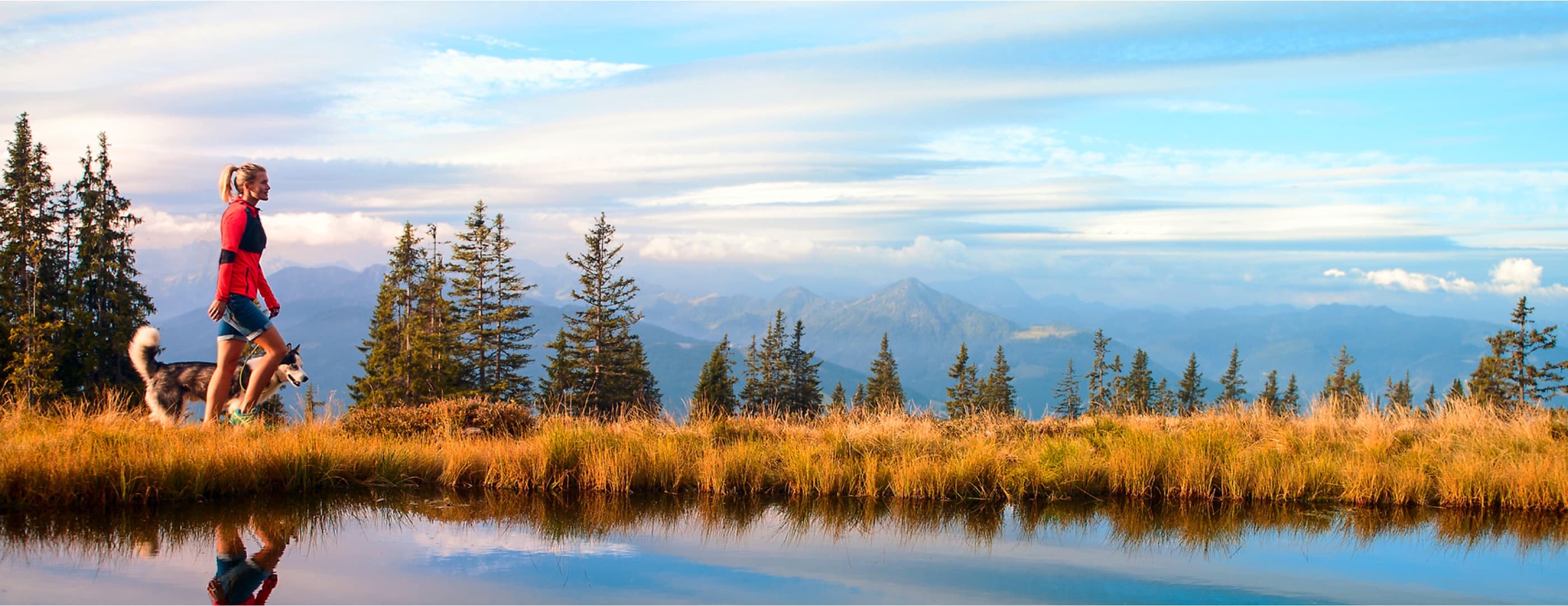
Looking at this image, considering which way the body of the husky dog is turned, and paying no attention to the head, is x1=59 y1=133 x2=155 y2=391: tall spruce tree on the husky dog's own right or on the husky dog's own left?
on the husky dog's own left

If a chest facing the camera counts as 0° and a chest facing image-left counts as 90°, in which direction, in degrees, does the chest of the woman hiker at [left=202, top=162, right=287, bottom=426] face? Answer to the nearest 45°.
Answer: approximately 270°

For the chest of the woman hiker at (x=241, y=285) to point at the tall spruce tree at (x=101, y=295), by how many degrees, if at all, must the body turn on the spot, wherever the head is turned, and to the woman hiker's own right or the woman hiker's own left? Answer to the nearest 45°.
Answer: approximately 90° to the woman hiker's own left

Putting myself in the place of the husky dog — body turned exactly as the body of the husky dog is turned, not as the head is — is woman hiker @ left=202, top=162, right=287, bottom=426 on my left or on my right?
on my right

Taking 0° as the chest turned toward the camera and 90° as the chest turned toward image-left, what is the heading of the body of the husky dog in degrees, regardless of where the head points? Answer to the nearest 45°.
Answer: approximately 270°

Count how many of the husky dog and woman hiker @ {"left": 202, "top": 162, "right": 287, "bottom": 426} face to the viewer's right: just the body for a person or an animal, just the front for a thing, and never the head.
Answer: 2

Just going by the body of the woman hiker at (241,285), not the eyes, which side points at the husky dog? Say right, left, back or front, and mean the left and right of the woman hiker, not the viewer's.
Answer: left
